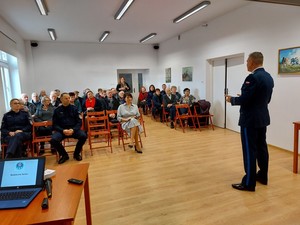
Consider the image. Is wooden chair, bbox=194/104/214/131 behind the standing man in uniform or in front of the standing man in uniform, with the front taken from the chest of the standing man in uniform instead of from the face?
in front

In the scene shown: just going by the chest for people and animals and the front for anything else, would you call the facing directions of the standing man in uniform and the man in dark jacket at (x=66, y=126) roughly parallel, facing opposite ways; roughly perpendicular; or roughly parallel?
roughly parallel, facing opposite ways

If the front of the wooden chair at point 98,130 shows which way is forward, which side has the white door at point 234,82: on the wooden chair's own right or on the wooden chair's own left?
on the wooden chair's own left

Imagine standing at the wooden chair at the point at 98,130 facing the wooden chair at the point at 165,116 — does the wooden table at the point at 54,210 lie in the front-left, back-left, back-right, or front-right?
back-right

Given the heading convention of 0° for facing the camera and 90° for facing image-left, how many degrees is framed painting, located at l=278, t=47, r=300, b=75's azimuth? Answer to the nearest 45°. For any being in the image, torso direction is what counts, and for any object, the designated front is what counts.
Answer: approximately 45°

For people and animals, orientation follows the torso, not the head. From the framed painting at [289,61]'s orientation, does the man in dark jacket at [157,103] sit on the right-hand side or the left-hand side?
on its right

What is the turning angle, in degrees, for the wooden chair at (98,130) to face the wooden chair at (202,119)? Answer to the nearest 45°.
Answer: approximately 90° to its left

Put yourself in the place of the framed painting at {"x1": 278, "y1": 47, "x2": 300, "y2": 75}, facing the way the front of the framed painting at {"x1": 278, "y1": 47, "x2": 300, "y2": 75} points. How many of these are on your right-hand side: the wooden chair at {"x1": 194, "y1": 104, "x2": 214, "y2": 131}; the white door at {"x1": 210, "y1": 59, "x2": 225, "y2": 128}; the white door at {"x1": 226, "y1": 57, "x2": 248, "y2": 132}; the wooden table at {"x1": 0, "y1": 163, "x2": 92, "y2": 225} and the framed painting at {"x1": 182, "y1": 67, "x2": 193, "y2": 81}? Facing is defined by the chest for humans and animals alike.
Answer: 4

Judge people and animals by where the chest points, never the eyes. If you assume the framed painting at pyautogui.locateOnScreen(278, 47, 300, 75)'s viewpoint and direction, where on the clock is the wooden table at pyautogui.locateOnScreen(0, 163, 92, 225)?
The wooden table is roughly at 11 o'clock from the framed painting.

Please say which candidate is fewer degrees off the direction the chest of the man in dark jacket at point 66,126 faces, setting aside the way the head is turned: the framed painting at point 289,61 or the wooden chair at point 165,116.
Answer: the framed painting
